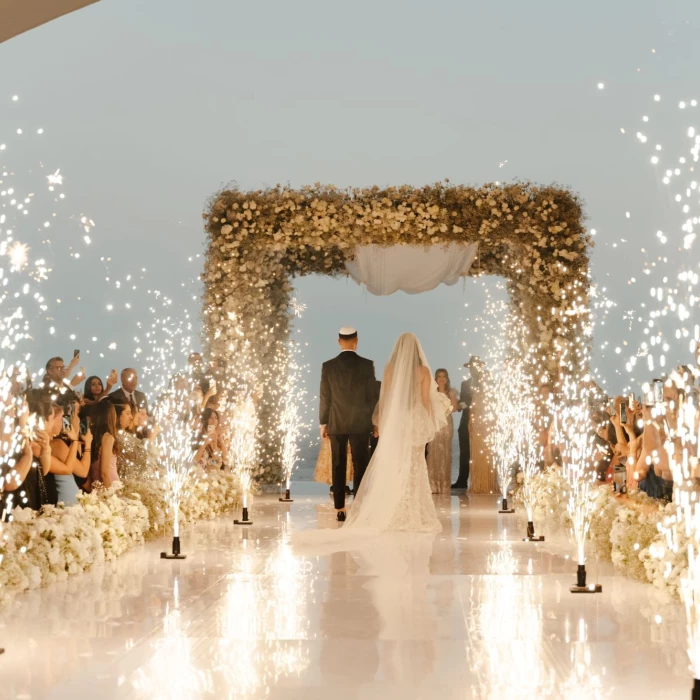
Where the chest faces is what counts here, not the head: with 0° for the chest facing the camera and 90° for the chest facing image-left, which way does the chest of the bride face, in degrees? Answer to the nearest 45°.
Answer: approximately 180°

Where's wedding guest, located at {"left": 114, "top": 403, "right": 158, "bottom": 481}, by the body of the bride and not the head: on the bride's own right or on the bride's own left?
on the bride's own left

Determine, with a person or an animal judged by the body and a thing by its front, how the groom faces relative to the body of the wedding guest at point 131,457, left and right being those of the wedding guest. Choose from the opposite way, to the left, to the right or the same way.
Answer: to the left

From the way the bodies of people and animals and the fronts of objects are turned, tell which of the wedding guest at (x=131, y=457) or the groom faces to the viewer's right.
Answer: the wedding guest

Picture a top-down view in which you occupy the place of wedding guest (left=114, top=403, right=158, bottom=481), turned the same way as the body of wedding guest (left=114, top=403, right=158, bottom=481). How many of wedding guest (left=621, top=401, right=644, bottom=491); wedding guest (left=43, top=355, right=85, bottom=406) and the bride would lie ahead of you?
2

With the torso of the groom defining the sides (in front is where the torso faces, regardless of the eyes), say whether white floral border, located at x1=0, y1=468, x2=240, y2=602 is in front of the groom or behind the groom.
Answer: behind

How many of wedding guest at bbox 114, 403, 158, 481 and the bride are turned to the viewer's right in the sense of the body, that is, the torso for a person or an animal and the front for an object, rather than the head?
1

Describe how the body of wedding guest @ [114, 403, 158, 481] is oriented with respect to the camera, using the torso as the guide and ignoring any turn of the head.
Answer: to the viewer's right

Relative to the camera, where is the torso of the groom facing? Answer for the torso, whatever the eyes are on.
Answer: away from the camera

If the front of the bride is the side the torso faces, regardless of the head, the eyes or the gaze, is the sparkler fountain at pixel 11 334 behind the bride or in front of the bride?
behind
